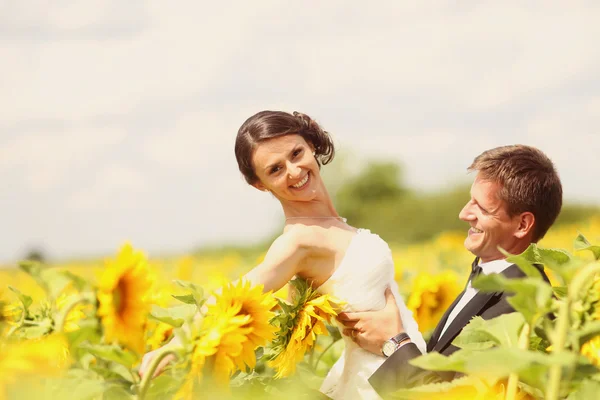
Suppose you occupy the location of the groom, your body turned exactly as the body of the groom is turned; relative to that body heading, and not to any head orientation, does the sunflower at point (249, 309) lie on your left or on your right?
on your left

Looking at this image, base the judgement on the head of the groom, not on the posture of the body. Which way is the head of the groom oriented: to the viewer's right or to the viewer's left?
to the viewer's left

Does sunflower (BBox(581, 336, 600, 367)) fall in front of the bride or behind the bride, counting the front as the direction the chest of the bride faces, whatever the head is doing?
in front

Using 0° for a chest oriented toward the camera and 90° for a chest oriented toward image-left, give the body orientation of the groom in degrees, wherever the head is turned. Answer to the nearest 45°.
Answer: approximately 90°

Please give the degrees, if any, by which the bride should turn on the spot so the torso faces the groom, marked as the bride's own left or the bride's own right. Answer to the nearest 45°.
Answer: approximately 45° to the bride's own left

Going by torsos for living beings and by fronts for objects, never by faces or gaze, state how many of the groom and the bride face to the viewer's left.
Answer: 1

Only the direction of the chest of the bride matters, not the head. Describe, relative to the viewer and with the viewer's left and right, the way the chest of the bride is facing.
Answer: facing the viewer and to the right of the viewer

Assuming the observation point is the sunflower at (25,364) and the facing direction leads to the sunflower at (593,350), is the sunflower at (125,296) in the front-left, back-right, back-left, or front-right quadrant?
front-left

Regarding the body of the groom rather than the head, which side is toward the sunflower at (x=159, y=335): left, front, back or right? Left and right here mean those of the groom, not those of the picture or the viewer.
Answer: front

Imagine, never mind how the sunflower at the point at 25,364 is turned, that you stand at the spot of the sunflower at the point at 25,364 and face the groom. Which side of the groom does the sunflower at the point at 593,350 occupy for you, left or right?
right

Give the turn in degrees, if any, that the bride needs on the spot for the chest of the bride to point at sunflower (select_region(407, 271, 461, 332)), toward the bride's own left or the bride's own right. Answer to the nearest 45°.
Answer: approximately 90° to the bride's own left
